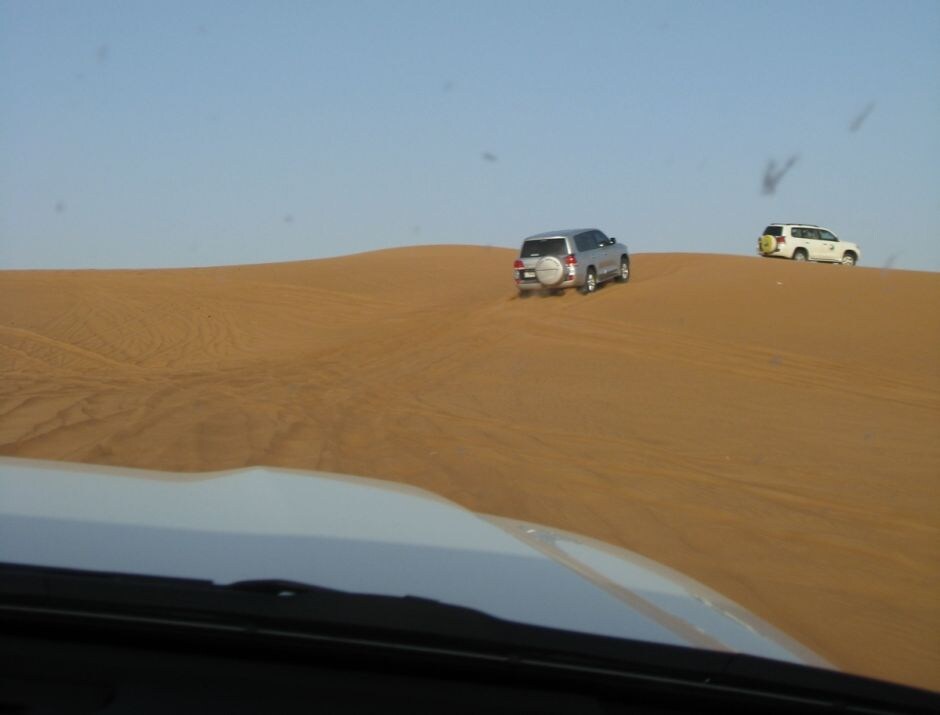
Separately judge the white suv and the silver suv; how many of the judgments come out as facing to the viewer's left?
0

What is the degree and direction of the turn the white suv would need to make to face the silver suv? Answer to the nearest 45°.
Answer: approximately 135° to its right

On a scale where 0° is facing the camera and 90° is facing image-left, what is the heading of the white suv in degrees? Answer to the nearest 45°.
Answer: approximately 225°

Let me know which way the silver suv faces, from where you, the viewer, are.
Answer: facing away from the viewer and to the right of the viewer

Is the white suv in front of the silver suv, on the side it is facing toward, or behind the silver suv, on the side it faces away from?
in front
